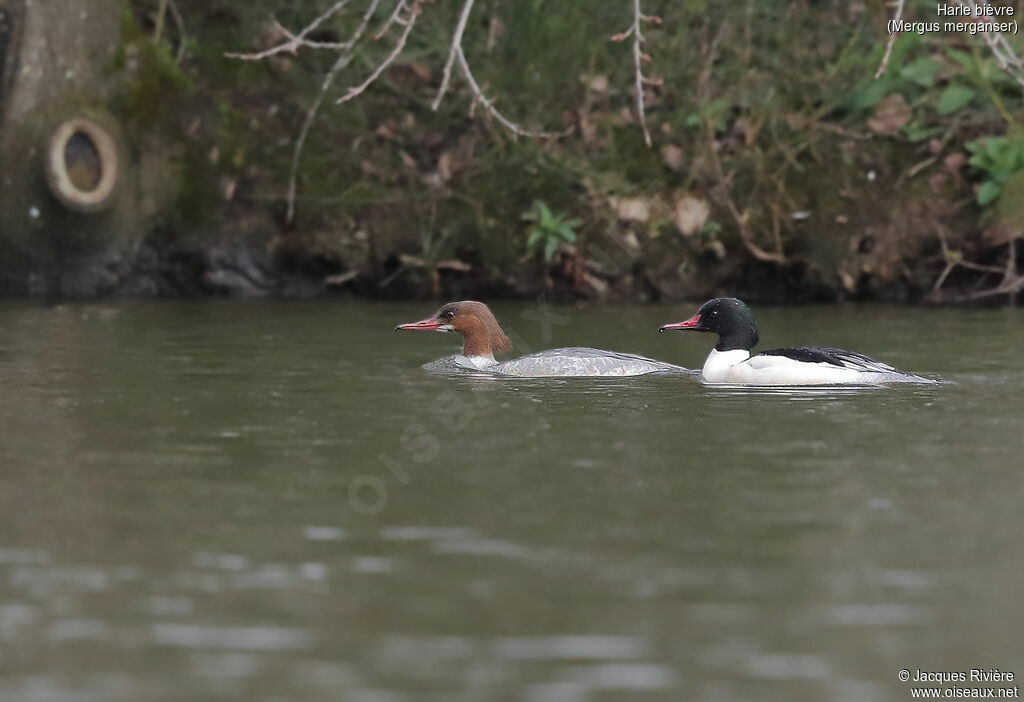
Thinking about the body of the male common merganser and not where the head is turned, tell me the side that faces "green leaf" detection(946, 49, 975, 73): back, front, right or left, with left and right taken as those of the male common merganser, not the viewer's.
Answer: right

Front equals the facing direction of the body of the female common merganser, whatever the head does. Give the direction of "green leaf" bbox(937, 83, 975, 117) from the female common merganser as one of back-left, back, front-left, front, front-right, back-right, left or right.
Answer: back-right

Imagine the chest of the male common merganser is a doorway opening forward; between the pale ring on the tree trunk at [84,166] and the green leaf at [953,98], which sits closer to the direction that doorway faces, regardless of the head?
the pale ring on the tree trunk

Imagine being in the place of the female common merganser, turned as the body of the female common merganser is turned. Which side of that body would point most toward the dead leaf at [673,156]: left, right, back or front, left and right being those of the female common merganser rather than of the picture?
right

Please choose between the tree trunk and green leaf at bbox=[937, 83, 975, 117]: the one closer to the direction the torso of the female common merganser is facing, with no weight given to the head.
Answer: the tree trunk

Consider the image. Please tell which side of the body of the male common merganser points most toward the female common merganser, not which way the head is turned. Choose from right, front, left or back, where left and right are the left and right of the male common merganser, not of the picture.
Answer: front

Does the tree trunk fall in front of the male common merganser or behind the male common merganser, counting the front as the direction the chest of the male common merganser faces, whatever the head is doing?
in front

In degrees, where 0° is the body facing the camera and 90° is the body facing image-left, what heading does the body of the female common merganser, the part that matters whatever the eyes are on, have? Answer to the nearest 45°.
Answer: approximately 90°

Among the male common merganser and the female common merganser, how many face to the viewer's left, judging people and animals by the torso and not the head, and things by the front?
2

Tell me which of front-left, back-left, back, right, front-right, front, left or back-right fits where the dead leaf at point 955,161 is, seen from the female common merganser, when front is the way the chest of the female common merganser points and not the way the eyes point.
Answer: back-right

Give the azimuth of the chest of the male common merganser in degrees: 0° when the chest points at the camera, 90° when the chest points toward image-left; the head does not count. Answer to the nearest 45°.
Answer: approximately 90°

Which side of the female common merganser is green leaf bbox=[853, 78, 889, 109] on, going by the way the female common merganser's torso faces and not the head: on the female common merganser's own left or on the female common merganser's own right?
on the female common merganser's own right

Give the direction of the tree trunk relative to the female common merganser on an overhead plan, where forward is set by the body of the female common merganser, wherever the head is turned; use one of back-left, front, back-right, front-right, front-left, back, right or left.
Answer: front-right
